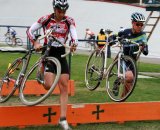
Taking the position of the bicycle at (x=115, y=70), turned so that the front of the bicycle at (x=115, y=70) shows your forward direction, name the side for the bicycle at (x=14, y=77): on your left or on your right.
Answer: on your right

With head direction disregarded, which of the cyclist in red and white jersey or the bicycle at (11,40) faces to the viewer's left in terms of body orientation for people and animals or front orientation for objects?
the bicycle

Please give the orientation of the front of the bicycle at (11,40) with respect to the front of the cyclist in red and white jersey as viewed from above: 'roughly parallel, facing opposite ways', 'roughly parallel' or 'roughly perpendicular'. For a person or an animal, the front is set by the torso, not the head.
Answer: roughly perpendicular

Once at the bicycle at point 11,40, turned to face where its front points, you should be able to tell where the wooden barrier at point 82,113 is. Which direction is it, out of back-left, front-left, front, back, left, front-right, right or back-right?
left

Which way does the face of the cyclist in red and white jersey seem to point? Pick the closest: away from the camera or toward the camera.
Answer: toward the camera

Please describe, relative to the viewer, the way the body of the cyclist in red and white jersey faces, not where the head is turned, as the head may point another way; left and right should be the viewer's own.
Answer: facing the viewer

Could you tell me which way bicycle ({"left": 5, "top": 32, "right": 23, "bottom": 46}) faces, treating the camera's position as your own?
facing to the left of the viewer
